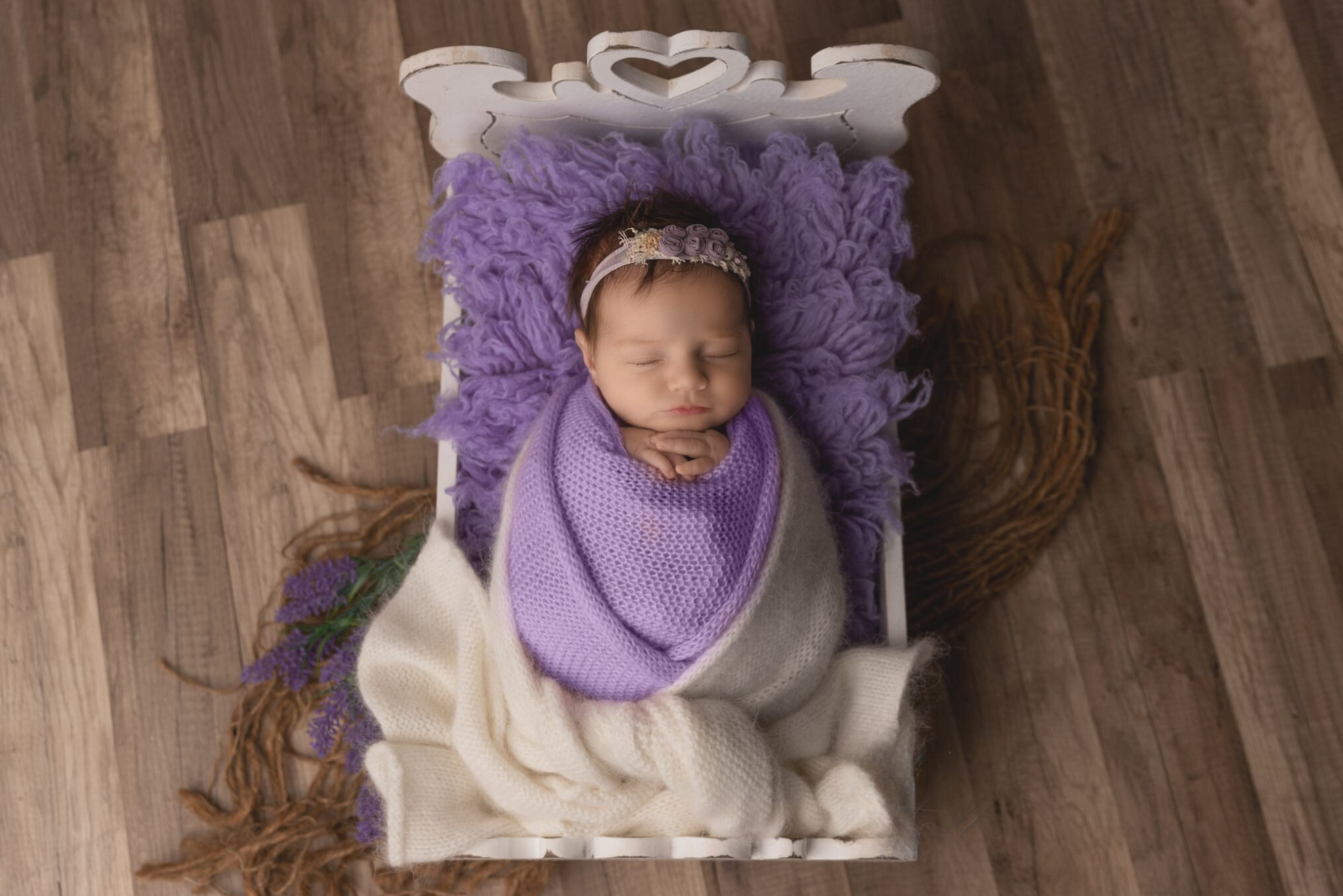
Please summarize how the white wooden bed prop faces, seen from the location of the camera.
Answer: facing the viewer
